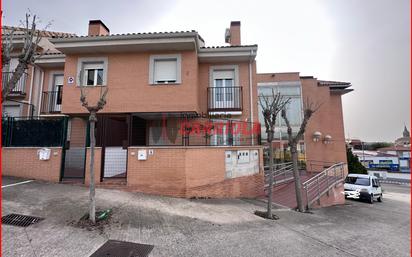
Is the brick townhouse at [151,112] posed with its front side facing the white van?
no

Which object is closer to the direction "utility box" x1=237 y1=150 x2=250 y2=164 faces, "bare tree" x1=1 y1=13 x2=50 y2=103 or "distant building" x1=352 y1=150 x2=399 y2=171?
the bare tree

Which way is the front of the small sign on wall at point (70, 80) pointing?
toward the camera

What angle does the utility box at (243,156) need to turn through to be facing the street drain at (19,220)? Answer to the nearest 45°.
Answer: approximately 45° to its right

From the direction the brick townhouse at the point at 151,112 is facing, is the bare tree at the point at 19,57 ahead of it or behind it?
ahead

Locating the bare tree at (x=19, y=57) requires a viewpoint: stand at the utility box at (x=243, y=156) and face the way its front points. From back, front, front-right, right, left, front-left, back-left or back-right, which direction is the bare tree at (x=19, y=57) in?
front-right

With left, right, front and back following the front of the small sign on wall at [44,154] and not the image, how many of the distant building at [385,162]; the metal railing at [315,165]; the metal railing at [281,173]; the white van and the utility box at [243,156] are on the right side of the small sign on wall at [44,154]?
0

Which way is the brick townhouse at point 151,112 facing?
toward the camera

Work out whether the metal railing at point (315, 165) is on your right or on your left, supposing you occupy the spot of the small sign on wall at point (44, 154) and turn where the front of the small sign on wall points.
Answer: on your left

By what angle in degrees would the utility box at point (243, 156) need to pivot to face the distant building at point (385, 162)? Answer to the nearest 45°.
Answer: approximately 135° to its left

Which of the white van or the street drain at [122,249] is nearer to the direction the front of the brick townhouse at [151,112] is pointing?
the street drain

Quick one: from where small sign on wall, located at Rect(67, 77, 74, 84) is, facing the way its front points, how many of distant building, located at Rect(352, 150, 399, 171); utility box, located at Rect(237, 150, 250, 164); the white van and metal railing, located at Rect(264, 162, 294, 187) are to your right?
0

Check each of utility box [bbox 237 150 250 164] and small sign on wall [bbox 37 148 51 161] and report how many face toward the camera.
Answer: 2

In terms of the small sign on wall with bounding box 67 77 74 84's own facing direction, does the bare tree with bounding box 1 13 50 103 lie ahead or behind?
ahead
